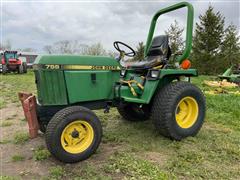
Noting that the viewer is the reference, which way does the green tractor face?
facing the viewer and to the left of the viewer

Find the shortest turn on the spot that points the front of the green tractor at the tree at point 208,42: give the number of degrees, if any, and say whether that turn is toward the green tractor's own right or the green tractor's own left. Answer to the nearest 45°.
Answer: approximately 180°

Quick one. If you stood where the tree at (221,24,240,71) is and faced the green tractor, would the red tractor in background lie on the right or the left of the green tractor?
right

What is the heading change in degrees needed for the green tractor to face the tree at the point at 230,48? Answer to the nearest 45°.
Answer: approximately 180°

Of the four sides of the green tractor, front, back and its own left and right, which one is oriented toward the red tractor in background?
right
